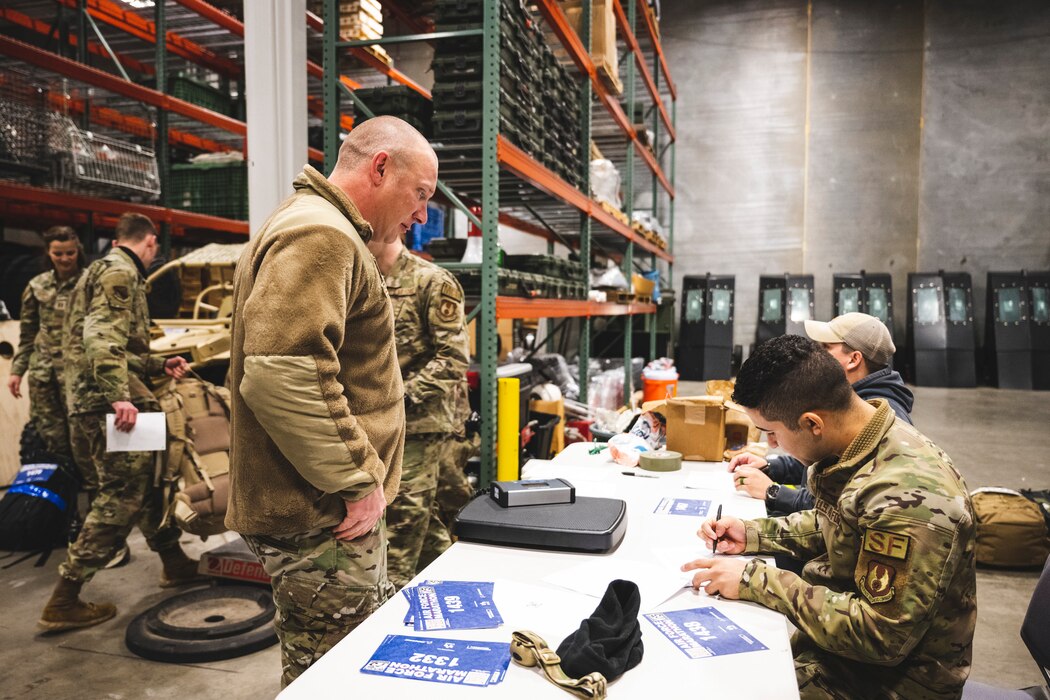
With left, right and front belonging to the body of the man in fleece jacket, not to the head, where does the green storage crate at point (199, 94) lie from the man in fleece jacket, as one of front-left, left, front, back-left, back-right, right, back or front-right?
left

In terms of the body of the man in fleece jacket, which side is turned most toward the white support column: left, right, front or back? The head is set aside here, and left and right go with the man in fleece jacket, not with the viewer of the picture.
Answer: left

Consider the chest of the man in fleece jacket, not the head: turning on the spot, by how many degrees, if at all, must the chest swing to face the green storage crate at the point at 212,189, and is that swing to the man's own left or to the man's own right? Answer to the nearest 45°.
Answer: approximately 90° to the man's own left

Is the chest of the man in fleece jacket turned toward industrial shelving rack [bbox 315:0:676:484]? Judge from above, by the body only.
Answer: no

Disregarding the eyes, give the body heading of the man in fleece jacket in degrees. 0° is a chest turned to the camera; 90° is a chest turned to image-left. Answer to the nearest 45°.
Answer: approximately 270°

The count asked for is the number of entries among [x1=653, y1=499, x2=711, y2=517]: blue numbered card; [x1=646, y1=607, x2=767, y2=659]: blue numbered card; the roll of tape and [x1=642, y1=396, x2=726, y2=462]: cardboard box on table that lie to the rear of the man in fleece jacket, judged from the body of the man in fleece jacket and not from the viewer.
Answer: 0

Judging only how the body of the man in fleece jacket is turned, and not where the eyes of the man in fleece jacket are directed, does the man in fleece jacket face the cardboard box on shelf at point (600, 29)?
no

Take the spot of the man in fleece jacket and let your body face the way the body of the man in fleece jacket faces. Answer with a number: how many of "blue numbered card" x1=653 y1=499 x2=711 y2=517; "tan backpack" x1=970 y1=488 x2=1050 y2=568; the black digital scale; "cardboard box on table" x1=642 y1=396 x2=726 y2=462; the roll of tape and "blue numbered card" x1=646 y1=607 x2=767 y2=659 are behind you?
0

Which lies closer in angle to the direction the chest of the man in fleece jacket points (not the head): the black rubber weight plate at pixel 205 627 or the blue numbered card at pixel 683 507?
the blue numbered card

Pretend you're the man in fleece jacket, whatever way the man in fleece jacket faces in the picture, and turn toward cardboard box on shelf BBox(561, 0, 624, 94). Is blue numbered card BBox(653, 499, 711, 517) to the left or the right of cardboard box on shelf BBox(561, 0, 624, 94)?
right

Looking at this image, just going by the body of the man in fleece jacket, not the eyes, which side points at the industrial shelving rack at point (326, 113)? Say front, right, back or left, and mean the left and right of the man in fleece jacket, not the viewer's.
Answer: left

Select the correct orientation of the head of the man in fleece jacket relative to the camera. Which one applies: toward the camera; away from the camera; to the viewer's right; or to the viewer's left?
to the viewer's right

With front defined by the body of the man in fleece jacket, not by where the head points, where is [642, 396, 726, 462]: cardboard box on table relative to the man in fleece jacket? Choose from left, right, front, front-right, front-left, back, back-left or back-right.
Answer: front-left

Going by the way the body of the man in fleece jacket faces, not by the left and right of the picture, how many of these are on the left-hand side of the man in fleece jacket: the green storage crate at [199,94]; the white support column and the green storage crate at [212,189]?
3
